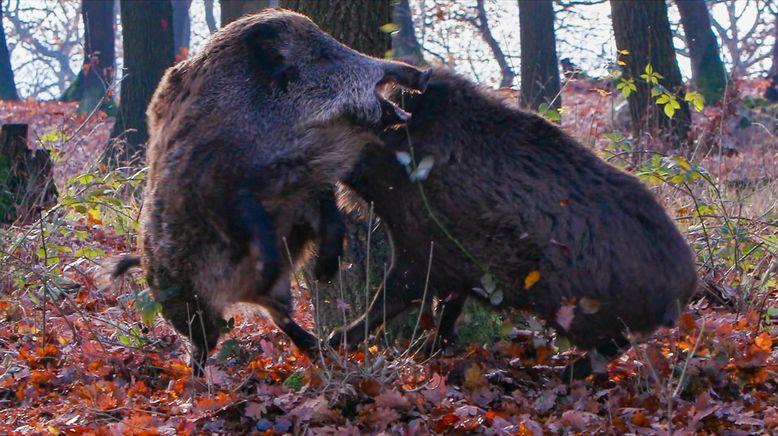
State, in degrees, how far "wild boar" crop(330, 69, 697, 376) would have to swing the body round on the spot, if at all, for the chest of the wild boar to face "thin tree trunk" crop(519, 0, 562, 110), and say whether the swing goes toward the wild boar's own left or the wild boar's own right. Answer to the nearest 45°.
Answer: approximately 90° to the wild boar's own right

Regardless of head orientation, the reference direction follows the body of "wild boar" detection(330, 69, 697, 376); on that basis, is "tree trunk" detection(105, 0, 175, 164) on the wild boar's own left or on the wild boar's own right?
on the wild boar's own right

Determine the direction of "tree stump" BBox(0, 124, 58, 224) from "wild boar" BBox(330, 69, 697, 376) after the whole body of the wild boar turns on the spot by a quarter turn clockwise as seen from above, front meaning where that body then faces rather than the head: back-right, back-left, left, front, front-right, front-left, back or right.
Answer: front-left

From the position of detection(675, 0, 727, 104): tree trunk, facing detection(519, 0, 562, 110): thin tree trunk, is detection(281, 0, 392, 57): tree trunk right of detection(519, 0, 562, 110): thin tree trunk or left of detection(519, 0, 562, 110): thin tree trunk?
left

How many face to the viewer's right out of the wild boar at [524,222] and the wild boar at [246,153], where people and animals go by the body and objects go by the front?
1

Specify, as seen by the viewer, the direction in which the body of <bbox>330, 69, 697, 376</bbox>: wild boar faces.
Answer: to the viewer's left

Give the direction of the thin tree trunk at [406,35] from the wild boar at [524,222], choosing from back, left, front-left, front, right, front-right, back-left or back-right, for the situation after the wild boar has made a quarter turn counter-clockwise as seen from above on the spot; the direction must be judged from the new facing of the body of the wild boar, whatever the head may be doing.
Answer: back

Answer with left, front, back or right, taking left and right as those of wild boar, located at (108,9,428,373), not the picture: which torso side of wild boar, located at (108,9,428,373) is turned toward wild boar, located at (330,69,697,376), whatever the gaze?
front

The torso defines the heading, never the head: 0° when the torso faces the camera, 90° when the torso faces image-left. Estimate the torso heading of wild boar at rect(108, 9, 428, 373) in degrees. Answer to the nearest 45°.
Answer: approximately 270°

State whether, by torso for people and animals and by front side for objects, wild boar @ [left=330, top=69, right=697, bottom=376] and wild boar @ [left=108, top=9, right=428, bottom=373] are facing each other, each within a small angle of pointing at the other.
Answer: yes

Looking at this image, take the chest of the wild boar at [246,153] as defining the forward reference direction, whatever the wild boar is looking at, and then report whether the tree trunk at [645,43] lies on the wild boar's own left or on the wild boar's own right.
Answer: on the wild boar's own left

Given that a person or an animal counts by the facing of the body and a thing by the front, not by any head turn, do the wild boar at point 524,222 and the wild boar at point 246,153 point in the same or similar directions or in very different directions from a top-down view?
very different directions
